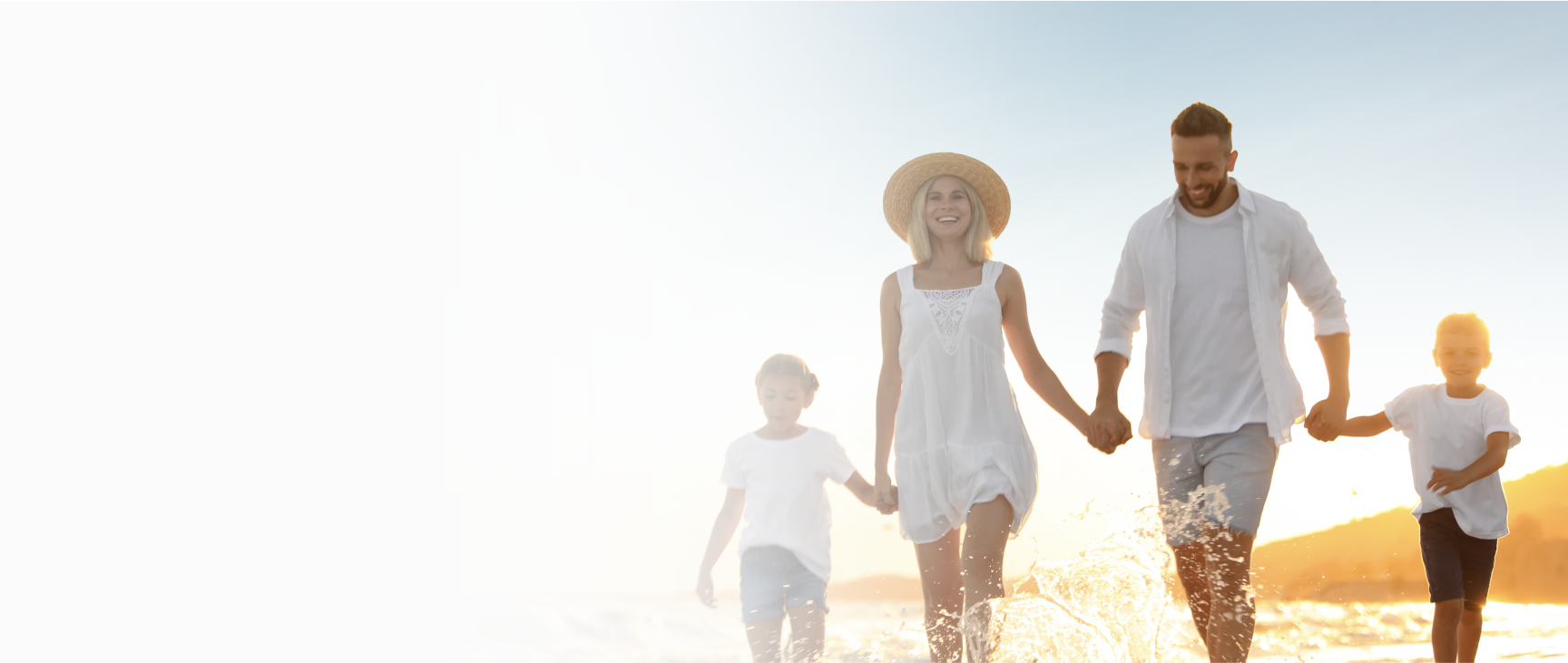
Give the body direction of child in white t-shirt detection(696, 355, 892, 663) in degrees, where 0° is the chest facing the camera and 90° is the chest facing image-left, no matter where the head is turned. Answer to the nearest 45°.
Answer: approximately 0°

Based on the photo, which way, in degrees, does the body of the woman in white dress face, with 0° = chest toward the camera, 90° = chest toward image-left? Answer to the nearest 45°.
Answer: approximately 0°

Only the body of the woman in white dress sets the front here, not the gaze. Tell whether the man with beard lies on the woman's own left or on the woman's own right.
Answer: on the woman's own left

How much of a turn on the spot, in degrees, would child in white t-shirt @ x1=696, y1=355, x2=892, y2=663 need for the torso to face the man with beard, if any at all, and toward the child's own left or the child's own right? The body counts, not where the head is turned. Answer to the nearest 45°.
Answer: approximately 45° to the child's own left

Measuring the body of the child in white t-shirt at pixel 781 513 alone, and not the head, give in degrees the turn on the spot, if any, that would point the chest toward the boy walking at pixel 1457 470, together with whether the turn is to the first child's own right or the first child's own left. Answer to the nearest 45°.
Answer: approximately 90° to the first child's own left
